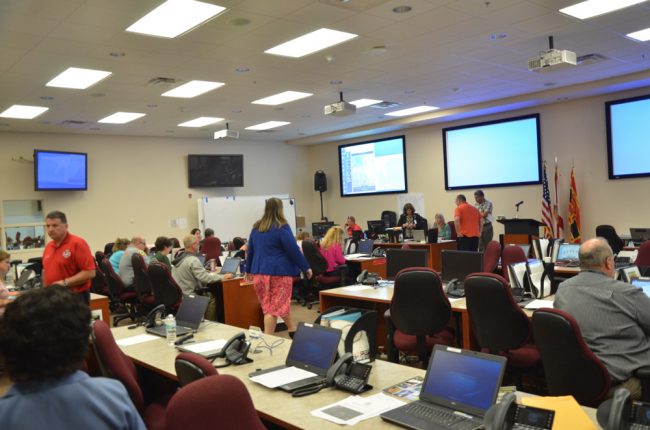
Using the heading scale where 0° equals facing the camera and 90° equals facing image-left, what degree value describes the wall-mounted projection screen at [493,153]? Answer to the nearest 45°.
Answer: approximately 45°

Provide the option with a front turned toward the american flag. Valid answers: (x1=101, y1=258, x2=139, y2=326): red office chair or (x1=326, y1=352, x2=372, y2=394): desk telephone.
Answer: the red office chair

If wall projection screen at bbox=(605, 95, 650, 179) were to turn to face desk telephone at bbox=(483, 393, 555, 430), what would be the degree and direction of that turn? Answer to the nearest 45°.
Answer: approximately 45° to its left

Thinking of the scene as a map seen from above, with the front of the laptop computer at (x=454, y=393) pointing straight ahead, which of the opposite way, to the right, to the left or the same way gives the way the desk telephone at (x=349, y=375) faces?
the same way

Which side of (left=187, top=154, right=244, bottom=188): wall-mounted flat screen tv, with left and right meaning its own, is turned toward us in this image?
front

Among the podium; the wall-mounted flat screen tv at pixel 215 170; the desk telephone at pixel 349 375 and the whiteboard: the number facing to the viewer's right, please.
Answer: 0

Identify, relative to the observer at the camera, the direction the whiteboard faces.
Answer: facing the viewer

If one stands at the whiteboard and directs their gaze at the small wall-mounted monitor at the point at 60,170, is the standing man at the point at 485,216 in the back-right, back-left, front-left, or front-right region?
back-left

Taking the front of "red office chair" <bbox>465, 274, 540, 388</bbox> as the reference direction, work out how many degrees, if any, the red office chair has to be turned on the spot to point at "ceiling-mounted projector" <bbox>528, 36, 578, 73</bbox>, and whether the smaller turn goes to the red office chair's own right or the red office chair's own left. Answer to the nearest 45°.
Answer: approximately 45° to the red office chair's own left

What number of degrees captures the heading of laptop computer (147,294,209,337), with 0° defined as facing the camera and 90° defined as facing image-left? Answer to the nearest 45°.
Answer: approximately 45°

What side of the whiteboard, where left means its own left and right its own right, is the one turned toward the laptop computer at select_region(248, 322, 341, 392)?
front

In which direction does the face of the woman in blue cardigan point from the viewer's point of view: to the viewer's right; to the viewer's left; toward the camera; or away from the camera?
away from the camera

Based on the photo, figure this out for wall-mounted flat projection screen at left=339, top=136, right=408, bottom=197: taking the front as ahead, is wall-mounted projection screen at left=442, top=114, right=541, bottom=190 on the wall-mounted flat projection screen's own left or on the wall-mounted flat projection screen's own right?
on the wall-mounted flat projection screen's own left

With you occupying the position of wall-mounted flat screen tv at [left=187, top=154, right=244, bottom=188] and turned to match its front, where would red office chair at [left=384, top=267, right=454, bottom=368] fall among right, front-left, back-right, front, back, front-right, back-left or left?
front

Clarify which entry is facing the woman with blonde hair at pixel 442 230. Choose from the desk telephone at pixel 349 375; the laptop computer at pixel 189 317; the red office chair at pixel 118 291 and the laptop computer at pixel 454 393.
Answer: the red office chair

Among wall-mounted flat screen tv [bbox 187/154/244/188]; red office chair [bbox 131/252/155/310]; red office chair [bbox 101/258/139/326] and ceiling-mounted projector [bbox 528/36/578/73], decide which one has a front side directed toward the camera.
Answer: the wall-mounted flat screen tv

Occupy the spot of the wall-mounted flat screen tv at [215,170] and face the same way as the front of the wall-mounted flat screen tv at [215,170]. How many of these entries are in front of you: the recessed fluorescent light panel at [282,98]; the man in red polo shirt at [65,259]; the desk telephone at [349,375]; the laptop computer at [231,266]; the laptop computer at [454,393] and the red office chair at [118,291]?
6

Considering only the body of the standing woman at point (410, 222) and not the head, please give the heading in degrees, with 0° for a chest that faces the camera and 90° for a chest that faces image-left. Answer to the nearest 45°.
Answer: approximately 0°
